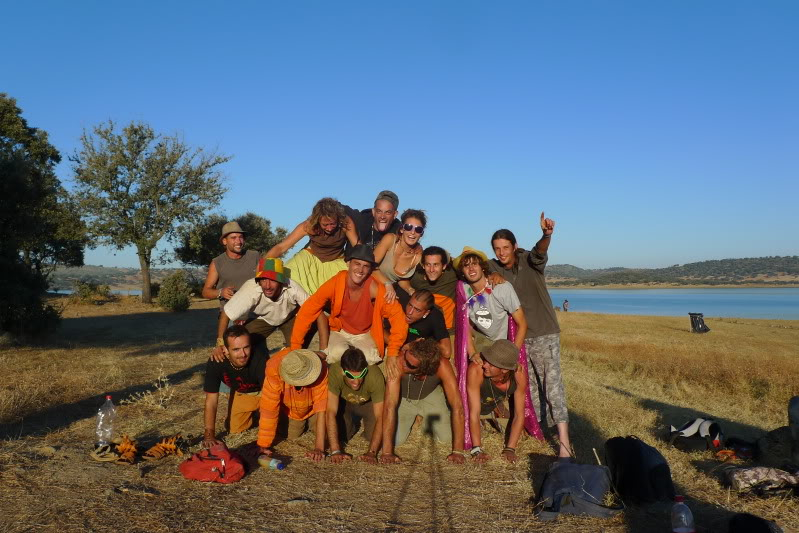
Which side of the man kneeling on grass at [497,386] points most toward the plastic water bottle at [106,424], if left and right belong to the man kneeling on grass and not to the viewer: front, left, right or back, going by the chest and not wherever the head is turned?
right

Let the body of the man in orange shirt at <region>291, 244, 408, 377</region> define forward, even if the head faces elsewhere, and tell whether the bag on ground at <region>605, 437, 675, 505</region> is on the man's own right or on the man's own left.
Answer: on the man's own left

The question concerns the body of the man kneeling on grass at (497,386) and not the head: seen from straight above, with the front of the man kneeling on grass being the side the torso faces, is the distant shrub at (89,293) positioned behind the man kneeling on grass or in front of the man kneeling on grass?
behind

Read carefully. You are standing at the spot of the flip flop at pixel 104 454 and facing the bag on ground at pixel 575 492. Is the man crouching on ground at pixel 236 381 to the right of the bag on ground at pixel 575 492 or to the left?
left

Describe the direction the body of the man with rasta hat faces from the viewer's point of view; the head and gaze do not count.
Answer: toward the camera

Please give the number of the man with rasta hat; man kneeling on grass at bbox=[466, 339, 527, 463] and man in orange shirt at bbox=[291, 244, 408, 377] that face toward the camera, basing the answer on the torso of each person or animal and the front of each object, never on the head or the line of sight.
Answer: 3

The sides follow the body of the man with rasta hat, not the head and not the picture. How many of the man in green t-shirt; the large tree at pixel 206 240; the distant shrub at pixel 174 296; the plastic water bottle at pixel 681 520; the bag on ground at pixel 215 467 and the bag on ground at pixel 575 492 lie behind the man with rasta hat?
2

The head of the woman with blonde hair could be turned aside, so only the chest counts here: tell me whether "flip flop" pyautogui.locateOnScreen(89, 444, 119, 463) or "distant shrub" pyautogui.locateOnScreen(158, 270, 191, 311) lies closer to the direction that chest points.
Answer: the flip flop

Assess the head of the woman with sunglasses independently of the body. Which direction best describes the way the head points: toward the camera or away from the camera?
toward the camera

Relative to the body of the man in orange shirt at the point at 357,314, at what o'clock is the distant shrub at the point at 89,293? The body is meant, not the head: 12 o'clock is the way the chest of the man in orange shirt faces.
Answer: The distant shrub is roughly at 5 o'clock from the man in orange shirt.

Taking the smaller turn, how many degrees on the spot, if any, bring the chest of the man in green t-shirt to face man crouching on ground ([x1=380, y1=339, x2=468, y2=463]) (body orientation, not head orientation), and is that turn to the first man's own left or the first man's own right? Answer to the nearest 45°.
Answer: approximately 135° to the first man's own left

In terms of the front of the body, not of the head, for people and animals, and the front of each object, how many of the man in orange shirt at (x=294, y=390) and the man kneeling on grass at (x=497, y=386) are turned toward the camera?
2

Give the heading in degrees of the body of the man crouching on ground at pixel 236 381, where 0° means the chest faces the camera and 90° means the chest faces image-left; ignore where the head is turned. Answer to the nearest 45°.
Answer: approximately 0°

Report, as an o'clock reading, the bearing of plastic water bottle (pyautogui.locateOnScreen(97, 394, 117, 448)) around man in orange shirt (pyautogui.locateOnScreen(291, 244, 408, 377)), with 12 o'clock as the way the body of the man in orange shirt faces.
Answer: The plastic water bottle is roughly at 3 o'clock from the man in orange shirt.

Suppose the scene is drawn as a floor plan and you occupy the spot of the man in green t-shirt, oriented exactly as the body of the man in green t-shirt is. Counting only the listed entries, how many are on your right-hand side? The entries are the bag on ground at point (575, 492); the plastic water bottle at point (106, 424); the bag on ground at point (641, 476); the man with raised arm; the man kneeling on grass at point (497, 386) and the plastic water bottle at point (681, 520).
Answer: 1

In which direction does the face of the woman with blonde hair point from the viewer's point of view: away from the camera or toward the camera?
toward the camera

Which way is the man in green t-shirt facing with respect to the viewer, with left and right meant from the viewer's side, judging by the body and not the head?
facing the viewer
